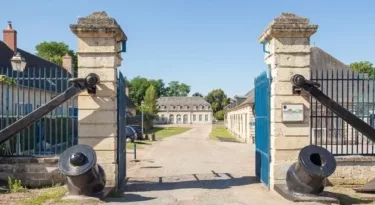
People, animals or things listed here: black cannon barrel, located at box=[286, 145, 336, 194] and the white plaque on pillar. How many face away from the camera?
0

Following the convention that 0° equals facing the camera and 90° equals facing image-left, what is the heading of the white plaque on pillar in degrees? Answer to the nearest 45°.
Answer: approximately 0°

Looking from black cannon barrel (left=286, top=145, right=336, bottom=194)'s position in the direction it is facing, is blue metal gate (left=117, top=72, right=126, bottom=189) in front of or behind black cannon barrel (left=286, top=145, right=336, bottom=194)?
behind

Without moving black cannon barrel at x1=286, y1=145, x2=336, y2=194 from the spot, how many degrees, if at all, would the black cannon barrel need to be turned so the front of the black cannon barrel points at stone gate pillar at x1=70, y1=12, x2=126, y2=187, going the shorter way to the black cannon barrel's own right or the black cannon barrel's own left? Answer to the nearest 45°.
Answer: approximately 135° to the black cannon barrel's own right

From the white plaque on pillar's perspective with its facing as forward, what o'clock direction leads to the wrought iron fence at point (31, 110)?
The wrought iron fence is roughly at 3 o'clock from the white plaque on pillar.

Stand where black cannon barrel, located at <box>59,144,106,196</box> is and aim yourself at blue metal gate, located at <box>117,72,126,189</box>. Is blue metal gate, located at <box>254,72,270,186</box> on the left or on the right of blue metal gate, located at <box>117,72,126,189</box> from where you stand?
right

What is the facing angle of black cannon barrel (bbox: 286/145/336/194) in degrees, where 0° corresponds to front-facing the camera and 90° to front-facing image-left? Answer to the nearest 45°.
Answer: approximately 315°

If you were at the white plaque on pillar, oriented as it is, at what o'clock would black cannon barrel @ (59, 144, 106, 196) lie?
The black cannon barrel is roughly at 2 o'clock from the white plaque on pillar.

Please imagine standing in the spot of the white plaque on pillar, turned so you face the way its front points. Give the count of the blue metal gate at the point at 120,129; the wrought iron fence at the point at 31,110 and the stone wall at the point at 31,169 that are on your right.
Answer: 3

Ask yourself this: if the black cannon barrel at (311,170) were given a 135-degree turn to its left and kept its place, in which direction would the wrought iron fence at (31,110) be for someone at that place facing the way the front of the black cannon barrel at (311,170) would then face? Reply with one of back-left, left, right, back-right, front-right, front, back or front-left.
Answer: left

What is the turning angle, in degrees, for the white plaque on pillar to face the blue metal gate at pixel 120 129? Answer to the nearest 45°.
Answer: approximately 90° to its right

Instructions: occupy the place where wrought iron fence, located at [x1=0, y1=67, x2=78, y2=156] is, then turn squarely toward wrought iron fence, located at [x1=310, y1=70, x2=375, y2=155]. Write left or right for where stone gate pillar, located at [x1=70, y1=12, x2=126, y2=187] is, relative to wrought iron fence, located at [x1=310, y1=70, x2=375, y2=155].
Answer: right

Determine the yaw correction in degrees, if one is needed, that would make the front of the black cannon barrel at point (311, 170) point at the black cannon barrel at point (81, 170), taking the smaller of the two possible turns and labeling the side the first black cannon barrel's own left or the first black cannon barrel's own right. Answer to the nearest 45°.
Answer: approximately 135° to the first black cannon barrel's own right

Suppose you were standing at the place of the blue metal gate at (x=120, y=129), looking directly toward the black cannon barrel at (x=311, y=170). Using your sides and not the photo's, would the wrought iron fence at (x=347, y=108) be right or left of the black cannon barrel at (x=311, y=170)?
left
